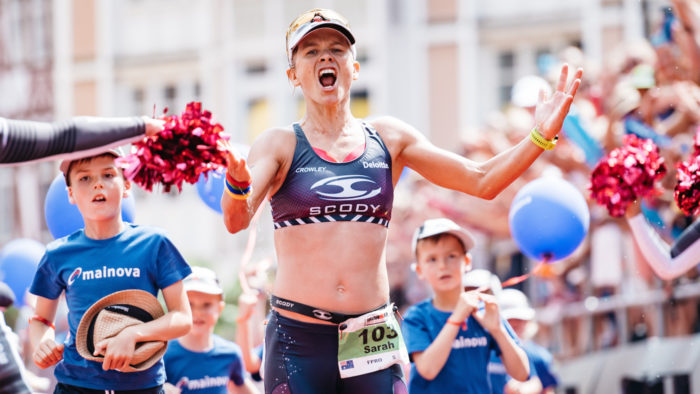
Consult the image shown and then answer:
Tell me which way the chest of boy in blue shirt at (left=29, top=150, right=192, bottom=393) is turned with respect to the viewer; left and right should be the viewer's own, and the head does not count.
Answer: facing the viewer

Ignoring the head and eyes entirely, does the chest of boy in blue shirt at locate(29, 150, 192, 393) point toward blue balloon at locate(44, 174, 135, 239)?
no

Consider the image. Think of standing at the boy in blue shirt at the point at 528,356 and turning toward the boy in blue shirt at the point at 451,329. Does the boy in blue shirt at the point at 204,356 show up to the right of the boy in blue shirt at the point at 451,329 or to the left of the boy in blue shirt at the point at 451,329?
right

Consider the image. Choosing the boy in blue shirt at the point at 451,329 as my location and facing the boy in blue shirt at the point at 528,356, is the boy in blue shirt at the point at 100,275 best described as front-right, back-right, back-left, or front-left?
back-left

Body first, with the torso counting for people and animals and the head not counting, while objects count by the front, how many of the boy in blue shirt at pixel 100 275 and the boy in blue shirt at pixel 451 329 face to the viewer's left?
0

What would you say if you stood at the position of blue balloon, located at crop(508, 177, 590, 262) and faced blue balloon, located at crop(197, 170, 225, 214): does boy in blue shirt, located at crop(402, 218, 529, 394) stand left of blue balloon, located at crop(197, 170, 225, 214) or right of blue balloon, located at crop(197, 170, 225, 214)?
left

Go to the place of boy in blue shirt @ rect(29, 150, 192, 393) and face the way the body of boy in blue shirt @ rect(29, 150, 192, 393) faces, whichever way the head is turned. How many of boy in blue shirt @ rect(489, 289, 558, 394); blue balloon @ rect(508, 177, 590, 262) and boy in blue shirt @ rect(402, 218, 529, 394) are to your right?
0

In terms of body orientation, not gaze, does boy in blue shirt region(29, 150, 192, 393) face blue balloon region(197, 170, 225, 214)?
no

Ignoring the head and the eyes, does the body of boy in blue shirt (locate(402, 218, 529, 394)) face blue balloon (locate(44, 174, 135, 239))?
no

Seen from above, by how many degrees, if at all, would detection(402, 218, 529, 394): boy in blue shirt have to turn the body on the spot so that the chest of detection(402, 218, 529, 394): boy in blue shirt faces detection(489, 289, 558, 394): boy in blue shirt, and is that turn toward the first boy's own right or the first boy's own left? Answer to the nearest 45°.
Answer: approximately 135° to the first boy's own left

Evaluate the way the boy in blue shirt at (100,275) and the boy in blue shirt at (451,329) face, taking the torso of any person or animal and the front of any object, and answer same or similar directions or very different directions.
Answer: same or similar directions

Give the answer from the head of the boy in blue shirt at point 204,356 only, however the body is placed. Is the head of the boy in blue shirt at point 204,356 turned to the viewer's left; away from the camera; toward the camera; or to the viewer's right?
toward the camera

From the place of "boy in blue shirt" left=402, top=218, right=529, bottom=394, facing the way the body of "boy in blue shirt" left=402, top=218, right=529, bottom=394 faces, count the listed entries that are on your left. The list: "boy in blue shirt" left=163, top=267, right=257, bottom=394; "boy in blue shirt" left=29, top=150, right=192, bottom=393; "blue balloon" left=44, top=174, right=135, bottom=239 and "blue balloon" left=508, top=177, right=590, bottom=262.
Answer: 1

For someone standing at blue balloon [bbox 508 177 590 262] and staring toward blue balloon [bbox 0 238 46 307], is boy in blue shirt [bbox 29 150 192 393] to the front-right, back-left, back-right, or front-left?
front-left

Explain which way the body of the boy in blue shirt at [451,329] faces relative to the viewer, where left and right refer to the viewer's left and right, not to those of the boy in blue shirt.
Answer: facing the viewer and to the right of the viewer

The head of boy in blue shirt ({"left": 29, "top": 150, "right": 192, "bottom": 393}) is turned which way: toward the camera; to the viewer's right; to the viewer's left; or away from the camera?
toward the camera
